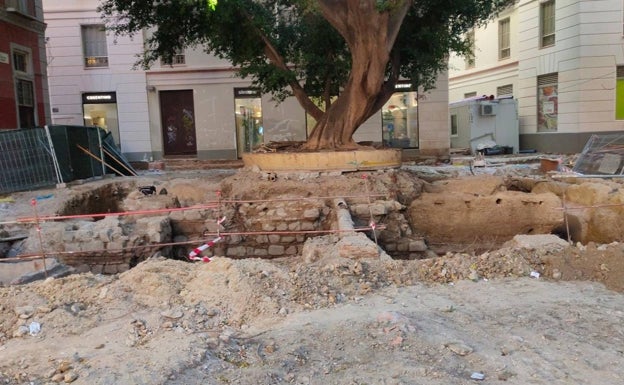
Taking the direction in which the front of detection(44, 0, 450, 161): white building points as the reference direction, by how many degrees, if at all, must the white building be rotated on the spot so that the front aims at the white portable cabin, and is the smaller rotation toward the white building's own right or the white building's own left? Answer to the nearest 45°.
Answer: approximately 90° to the white building's own left

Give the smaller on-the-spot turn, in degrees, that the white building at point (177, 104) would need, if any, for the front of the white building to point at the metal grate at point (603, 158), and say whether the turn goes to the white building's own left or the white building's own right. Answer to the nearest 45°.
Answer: approximately 45° to the white building's own left

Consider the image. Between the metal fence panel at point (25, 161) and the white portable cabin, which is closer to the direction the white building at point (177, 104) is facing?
the metal fence panel

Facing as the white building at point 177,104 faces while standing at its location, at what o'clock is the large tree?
The large tree is roughly at 11 o'clock from the white building.

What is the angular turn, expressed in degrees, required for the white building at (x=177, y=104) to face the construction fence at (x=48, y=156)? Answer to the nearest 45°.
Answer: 0° — it already faces it

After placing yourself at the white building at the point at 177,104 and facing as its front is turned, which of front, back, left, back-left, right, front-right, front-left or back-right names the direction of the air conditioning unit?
left

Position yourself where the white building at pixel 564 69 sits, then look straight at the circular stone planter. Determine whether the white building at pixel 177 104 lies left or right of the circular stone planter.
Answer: right

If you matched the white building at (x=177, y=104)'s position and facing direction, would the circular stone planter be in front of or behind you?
in front

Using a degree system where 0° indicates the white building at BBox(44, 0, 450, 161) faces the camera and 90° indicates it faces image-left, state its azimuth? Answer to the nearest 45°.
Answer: approximately 0°

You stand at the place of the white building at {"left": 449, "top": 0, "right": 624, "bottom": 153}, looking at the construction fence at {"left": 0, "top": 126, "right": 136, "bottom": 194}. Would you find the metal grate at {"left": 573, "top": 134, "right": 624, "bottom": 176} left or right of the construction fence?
left
